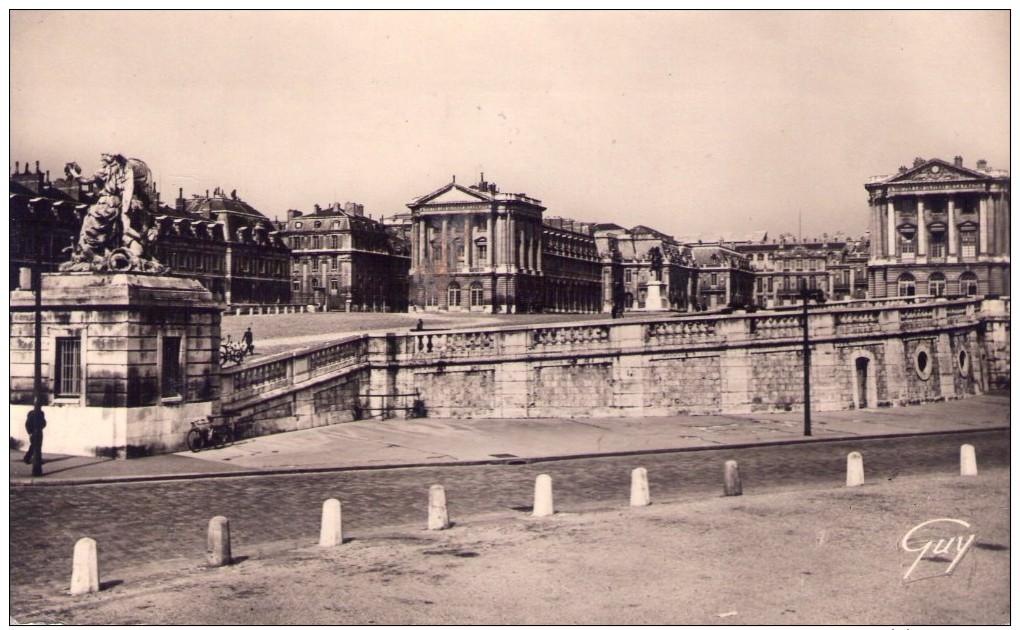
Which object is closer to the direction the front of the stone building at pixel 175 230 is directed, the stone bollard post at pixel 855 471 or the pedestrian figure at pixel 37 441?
the stone bollard post

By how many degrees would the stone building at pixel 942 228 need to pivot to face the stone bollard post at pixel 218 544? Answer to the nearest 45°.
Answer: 0° — it already faces it

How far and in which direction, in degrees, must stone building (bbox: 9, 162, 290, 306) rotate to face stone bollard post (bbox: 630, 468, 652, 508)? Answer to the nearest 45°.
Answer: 0° — it already faces it

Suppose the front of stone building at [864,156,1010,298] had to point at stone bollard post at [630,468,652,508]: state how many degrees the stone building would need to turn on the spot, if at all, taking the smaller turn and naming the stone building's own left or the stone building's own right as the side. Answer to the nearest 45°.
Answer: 0° — it already faces it

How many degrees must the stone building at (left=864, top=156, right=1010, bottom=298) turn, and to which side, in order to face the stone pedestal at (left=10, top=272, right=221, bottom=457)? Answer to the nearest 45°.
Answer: approximately 45° to its right

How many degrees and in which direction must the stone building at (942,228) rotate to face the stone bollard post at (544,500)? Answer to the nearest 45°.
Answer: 0° — it already faces it

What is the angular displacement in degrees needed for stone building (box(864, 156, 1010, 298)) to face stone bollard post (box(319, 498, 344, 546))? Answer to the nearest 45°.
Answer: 0° — it already faces it

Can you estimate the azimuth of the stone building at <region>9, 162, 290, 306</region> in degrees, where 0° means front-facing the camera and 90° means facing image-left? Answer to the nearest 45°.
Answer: approximately 315°

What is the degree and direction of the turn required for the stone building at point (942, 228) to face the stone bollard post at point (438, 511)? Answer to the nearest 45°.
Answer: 0° — it already faces it

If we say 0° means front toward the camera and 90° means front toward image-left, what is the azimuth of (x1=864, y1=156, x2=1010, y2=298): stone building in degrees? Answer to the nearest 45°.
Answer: approximately 0°

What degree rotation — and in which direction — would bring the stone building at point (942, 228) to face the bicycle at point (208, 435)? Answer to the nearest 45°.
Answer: approximately 45° to its right

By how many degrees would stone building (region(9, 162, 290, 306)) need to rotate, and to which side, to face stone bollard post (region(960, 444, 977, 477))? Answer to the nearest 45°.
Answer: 0° — it already faces it

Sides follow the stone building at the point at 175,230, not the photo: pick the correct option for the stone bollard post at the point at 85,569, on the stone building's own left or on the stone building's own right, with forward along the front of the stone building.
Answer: on the stone building's own right

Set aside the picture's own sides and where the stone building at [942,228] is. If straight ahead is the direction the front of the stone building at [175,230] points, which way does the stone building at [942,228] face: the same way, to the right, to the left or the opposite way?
to the right

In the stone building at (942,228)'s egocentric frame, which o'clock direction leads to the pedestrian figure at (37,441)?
The pedestrian figure is roughly at 1 o'clock from the stone building.
